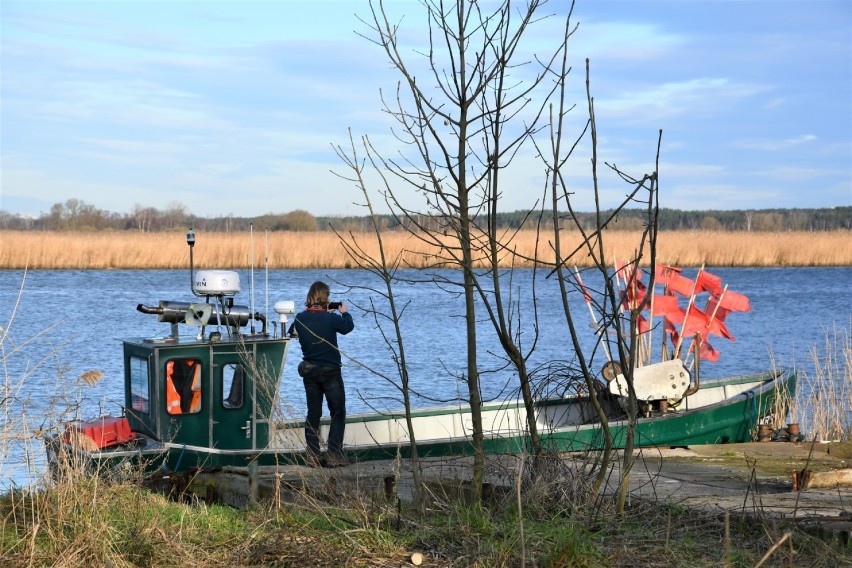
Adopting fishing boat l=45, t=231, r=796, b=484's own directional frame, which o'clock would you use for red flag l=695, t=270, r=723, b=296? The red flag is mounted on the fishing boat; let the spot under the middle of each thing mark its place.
The red flag is roughly at 11 o'clock from the fishing boat.

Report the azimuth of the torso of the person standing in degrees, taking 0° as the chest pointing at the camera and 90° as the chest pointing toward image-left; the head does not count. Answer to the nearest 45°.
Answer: approximately 225°

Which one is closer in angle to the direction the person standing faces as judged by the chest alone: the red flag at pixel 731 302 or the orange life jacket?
the red flag

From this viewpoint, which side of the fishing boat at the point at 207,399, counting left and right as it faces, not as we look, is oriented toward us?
right

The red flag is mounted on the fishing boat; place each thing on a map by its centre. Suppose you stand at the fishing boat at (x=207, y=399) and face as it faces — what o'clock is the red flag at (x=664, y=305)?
The red flag is roughly at 11 o'clock from the fishing boat.

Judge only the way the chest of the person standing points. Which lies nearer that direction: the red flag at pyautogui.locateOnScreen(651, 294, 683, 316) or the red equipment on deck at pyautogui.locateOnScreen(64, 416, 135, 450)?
the red flag

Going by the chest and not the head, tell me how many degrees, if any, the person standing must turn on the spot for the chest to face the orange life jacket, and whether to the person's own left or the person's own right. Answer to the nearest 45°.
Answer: approximately 135° to the person's own left
